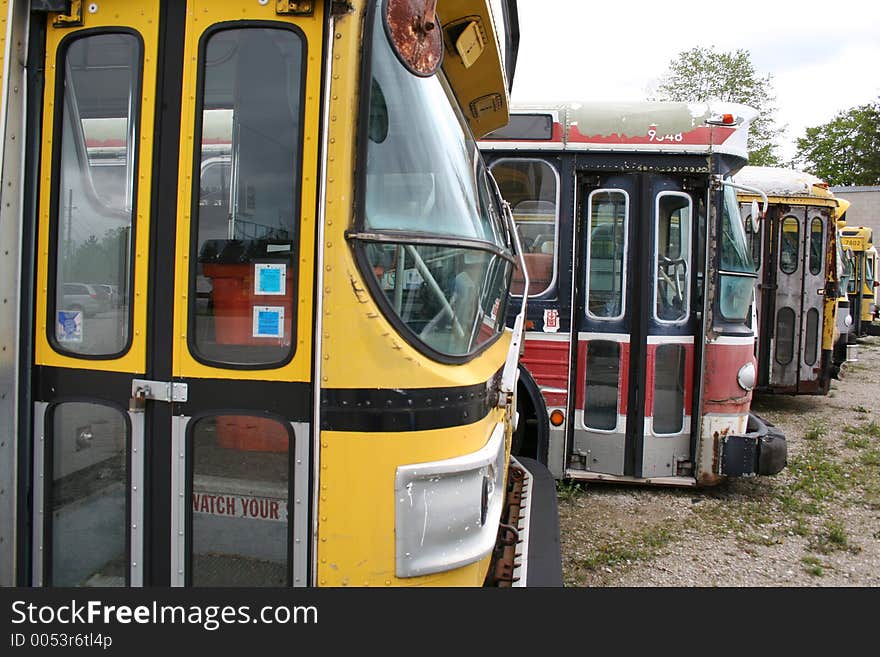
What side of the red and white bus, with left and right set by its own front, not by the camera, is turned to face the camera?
right

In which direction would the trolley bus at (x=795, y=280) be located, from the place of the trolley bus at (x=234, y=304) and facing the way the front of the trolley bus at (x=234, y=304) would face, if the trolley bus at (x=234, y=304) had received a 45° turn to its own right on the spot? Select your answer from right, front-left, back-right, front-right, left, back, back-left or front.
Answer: left

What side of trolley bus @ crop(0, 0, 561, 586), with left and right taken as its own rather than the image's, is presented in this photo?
right

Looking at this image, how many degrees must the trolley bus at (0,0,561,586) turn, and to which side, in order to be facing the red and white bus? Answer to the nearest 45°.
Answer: approximately 45° to its left

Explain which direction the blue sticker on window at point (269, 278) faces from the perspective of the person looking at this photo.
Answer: facing the viewer

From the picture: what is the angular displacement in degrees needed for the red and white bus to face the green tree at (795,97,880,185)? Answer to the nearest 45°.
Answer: approximately 90° to its left

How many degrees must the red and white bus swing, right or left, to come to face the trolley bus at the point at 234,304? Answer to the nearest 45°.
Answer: approximately 90° to its right

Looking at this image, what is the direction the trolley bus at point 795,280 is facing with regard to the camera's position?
facing to the right of the viewer

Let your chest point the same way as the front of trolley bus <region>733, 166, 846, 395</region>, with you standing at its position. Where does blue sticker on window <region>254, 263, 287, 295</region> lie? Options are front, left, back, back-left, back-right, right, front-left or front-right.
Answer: right

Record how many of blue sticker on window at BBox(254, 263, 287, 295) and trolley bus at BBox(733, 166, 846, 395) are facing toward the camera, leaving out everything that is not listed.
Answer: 1

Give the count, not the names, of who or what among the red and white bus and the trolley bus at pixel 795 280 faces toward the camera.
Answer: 0

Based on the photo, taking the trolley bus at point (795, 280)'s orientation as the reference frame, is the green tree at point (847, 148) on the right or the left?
on its left
